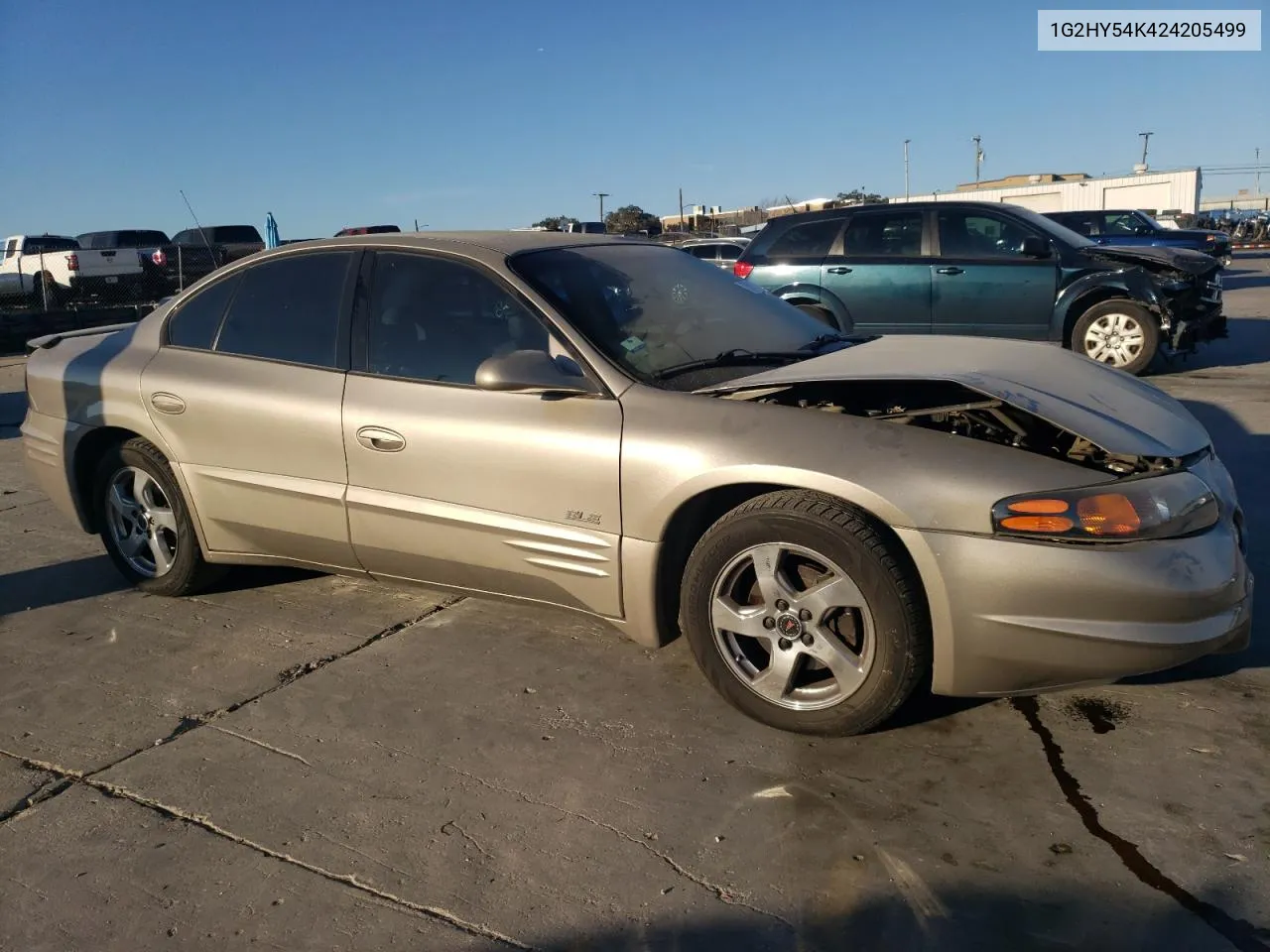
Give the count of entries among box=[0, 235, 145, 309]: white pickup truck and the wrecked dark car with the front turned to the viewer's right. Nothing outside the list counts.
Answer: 1

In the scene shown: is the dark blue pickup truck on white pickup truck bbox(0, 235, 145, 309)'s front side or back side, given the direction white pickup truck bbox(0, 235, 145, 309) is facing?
on the back side

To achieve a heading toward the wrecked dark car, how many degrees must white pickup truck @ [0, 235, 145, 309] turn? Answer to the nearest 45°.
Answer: approximately 180°

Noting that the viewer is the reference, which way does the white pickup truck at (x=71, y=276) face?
facing away from the viewer and to the left of the viewer

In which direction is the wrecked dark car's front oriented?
to the viewer's right

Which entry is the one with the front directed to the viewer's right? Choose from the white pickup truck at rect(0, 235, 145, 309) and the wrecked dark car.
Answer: the wrecked dark car

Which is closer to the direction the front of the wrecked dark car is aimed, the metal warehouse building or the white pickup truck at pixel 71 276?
the metal warehouse building

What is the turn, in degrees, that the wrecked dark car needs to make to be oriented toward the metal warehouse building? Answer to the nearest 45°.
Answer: approximately 90° to its left

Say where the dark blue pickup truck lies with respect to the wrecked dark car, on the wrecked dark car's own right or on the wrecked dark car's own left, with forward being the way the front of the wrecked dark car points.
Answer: on the wrecked dark car's own left

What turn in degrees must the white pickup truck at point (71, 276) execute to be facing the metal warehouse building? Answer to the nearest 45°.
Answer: approximately 135° to its right
